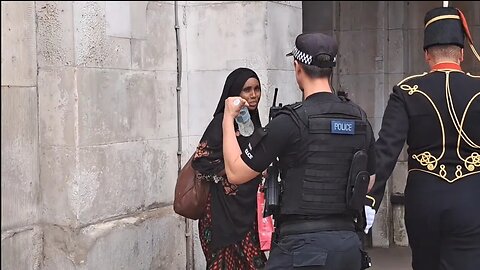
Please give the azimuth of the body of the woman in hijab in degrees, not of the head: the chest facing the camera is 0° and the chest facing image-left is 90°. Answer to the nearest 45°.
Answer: approximately 315°

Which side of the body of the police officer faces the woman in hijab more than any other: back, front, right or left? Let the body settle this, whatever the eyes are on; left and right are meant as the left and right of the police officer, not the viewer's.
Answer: front

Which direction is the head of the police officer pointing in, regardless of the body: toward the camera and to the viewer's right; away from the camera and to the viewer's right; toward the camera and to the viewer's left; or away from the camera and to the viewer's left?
away from the camera and to the viewer's left

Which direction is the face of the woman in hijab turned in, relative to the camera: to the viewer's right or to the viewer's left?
to the viewer's right

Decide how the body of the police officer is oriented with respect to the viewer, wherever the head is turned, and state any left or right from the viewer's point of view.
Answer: facing away from the viewer and to the left of the viewer

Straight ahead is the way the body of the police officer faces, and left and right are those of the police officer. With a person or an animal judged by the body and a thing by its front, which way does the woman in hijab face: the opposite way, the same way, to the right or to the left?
the opposite way

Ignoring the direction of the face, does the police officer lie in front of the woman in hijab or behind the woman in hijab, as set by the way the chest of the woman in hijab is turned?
in front
